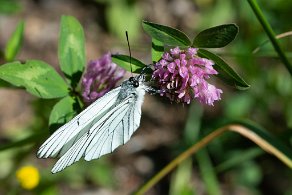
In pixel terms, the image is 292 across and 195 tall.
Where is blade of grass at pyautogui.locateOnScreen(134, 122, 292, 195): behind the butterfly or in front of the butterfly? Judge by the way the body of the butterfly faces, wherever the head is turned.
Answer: in front

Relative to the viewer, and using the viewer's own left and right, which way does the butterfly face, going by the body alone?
facing to the right of the viewer
